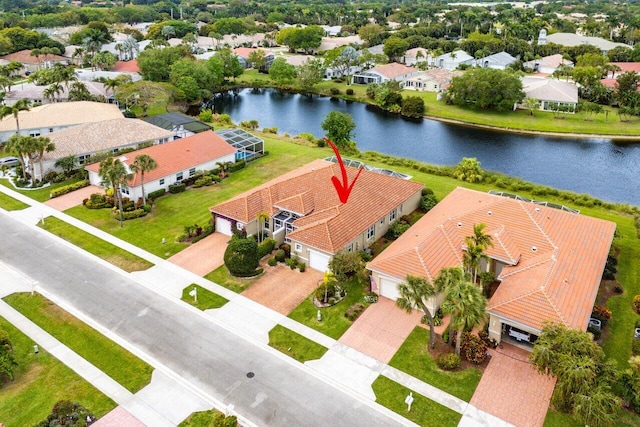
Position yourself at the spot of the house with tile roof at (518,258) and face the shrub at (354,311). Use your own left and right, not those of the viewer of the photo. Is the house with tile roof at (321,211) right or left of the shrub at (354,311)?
right

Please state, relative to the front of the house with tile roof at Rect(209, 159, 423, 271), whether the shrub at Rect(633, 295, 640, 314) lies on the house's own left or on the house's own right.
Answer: on the house's own left

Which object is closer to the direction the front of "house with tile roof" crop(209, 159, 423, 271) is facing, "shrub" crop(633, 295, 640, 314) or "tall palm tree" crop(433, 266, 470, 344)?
the tall palm tree

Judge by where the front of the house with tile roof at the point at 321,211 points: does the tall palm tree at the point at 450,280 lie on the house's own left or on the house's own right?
on the house's own left

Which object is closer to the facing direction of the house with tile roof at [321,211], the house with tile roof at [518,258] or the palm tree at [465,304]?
the palm tree

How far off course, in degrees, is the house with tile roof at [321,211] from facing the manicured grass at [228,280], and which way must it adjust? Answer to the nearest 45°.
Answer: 0° — it already faces it

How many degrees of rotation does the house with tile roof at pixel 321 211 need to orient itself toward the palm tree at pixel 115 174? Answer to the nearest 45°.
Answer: approximately 45° to its right

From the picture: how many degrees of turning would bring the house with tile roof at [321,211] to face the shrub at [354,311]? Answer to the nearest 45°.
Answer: approximately 45° to its left

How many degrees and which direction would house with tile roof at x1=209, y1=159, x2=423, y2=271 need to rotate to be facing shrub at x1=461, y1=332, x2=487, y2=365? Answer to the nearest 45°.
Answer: approximately 90° to its left

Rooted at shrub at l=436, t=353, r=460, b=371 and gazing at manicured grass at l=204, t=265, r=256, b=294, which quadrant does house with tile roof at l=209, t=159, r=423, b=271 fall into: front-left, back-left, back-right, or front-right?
front-right

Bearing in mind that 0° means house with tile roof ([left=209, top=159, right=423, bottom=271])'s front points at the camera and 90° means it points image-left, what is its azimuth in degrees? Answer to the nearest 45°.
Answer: approximately 45°

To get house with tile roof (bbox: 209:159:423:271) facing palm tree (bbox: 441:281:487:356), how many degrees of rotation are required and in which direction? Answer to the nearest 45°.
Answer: approximately 90° to its left
